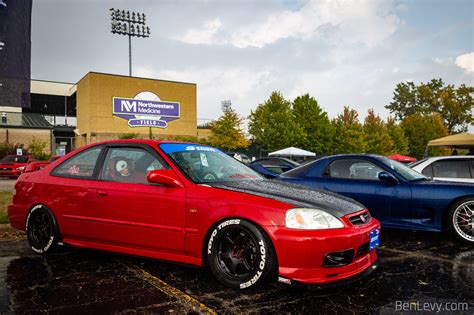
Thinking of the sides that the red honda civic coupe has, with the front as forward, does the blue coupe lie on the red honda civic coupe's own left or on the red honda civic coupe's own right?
on the red honda civic coupe's own left

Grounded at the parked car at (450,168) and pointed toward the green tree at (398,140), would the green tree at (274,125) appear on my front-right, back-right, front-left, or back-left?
front-left

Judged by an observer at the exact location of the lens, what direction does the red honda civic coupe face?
facing the viewer and to the right of the viewer

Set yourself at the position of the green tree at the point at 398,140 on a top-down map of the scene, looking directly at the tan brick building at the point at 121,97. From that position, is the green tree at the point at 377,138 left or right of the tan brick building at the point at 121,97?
left

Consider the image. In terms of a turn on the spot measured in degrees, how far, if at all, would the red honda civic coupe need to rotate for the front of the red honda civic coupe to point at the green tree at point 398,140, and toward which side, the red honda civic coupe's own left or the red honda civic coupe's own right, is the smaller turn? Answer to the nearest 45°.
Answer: approximately 90° to the red honda civic coupe's own left
